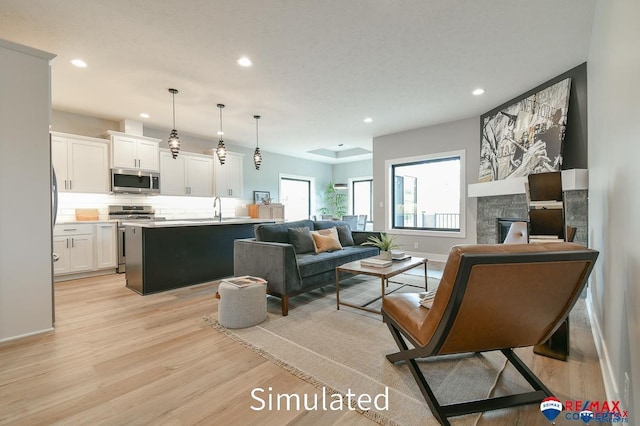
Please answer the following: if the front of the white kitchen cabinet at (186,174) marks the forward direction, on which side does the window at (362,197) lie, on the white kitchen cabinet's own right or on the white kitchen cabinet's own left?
on the white kitchen cabinet's own left

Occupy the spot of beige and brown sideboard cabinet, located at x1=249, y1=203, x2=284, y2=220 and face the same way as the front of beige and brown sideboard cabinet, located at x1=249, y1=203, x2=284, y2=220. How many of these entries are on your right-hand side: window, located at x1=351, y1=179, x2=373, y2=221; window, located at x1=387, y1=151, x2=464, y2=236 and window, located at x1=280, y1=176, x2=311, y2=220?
0

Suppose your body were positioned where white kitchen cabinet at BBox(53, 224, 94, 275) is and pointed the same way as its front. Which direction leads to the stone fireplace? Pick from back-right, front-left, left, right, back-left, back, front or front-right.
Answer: front-left

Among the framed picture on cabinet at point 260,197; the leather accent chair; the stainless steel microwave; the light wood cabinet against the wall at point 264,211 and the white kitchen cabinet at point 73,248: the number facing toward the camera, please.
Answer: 4

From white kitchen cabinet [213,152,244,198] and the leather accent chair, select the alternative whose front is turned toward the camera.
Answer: the white kitchen cabinet

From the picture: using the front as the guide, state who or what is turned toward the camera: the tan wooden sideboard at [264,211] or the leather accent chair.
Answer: the tan wooden sideboard

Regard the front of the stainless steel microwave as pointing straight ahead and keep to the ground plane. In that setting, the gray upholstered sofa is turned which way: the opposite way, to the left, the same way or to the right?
the same way

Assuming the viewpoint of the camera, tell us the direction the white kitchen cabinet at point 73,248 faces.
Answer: facing the viewer

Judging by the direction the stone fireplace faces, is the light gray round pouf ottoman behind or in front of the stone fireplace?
in front

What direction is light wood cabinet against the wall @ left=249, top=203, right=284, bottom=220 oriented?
toward the camera

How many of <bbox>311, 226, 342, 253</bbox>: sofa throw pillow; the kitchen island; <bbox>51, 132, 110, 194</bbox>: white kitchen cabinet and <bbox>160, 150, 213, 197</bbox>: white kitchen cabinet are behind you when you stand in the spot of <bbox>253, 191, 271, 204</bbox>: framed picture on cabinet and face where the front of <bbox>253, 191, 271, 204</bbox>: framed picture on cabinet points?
0

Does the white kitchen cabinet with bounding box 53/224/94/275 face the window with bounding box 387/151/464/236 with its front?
no

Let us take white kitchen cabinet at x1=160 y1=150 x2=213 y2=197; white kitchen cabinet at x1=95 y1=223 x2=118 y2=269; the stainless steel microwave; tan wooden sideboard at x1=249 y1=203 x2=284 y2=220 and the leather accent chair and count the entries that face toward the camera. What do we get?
4

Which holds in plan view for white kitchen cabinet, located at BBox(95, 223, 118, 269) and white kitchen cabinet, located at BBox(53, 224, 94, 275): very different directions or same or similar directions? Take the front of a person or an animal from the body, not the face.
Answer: same or similar directions

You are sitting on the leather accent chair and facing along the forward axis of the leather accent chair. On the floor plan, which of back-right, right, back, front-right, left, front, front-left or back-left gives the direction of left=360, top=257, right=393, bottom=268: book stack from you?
front

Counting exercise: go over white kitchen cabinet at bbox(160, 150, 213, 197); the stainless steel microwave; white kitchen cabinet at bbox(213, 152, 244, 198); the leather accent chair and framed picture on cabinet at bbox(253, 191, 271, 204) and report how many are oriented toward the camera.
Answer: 4

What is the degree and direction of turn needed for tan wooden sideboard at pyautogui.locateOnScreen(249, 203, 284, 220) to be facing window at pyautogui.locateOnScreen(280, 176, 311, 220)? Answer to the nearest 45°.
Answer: approximately 135° to its left

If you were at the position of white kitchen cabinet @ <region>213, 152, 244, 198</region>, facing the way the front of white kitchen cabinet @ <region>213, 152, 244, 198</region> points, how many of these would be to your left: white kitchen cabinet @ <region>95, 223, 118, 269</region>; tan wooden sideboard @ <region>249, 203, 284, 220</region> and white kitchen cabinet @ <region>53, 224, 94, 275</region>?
1
